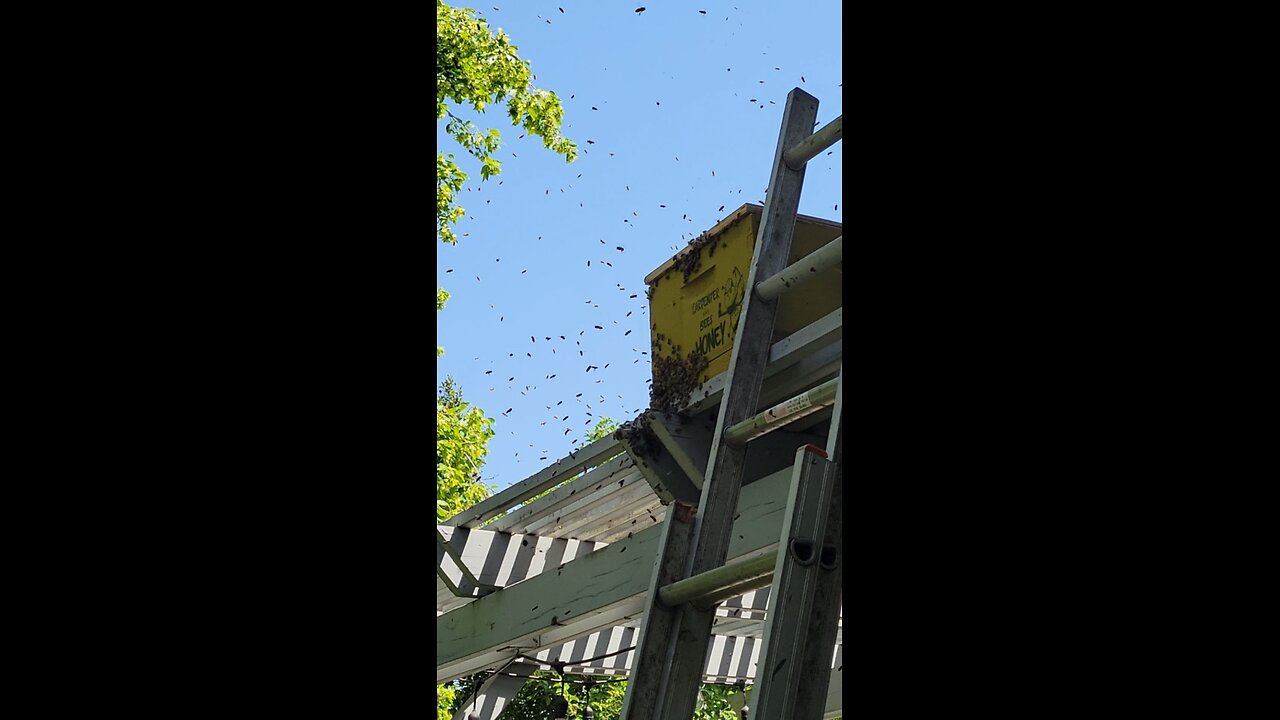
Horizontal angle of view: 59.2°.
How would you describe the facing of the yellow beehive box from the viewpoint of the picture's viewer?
facing the viewer and to the left of the viewer
